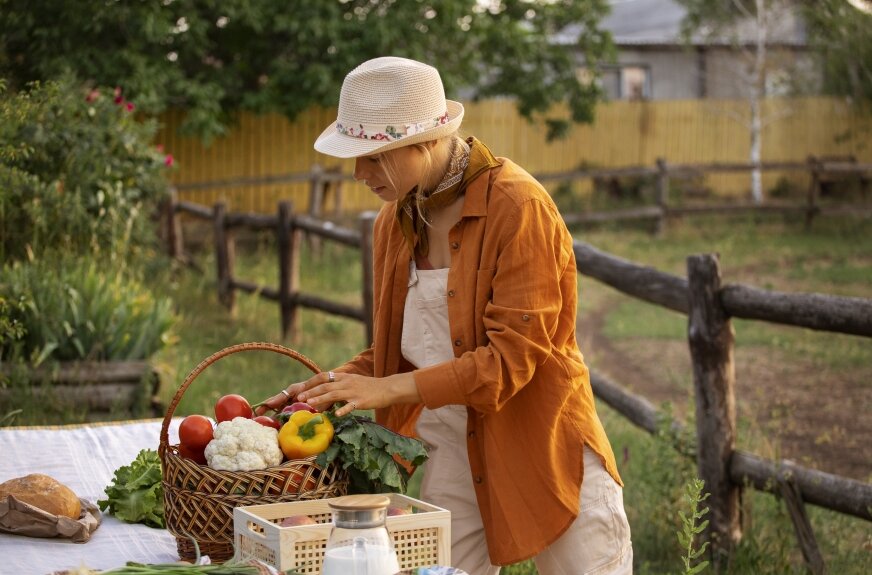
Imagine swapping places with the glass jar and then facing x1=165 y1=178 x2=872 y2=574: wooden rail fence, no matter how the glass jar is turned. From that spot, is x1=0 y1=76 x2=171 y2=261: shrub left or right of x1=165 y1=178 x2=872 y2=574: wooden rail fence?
left

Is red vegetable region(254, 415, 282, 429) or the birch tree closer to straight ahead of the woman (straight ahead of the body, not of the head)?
the red vegetable

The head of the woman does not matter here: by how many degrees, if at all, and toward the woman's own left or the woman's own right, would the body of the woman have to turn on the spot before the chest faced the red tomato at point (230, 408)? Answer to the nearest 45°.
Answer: approximately 45° to the woman's own right

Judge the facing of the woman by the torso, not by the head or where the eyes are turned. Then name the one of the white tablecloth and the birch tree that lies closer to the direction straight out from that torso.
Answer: the white tablecloth

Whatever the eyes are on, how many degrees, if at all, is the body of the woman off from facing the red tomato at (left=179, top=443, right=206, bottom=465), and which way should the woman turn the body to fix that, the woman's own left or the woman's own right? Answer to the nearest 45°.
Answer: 0° — they already face it

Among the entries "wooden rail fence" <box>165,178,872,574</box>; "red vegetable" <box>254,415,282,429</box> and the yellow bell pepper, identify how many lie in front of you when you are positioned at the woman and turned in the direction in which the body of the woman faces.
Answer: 2

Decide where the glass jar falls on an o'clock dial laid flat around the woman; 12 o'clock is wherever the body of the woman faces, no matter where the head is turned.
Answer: The glass jar is roughly at 11 o'clock from the woman.

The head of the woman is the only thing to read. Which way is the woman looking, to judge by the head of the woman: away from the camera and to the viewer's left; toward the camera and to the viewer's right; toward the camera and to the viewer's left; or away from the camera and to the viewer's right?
toward the camera and to the viewer's left

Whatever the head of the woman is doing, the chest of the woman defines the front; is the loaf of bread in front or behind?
in front

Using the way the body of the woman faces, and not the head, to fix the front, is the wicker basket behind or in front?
in front

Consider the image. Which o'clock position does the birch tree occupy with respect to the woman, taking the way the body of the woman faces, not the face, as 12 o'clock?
The birch tree is roughly at 5 o'clock from the woman.

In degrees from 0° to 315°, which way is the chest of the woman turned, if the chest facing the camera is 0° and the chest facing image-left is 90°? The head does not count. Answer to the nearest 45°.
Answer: approximately 45°
